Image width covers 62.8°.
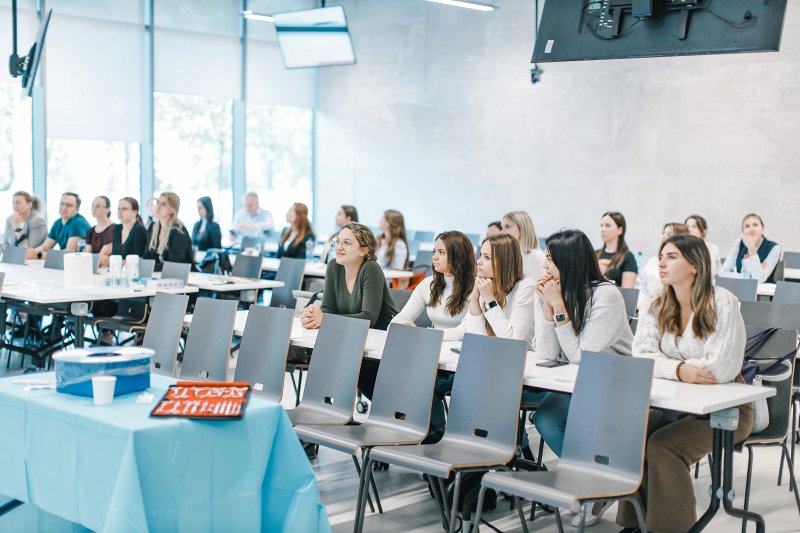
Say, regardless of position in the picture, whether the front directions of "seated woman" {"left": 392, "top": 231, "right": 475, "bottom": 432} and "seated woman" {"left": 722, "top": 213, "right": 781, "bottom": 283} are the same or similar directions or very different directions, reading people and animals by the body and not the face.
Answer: same or similar directions

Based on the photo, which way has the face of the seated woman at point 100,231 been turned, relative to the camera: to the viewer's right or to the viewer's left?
to the viewer's left

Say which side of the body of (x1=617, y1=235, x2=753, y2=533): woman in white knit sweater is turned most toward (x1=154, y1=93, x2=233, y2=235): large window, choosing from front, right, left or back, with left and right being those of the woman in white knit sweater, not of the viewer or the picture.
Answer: right

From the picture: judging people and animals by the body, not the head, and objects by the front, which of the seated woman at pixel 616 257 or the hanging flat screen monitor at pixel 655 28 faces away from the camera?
the hanging flat screen monitor

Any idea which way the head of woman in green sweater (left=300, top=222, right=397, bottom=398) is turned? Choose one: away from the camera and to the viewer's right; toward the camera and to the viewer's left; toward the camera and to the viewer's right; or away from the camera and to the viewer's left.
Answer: toward the camera and to the viewer's left

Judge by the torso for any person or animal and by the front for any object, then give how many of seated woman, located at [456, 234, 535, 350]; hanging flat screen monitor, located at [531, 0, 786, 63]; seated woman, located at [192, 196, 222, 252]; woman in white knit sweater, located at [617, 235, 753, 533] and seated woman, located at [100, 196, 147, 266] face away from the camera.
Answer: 1

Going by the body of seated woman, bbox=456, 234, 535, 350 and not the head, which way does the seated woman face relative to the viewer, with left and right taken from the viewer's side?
facing the viewer and to the left of the viewer

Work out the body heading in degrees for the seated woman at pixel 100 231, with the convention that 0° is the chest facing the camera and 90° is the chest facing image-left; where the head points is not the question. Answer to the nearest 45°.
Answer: approximately 45°

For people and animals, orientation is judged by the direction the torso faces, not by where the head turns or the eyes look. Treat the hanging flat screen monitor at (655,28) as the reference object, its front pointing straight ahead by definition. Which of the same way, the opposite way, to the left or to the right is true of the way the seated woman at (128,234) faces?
the opposite way

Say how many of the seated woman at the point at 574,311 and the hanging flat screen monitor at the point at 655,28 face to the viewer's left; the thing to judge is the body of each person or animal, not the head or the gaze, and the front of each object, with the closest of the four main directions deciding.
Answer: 1

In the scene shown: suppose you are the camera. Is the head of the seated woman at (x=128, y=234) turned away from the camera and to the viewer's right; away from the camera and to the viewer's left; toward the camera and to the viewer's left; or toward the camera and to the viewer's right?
toward the camera and to the viewer's left

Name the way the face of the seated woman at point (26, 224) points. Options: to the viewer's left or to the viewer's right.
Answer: to the viewer's left

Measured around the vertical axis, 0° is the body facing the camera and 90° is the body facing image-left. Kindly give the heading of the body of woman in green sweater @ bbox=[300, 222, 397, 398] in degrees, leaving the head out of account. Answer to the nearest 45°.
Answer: approximately 45°

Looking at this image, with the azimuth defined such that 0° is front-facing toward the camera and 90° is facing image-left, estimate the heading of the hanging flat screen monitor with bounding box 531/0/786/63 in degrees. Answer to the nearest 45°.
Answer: approximately 180°

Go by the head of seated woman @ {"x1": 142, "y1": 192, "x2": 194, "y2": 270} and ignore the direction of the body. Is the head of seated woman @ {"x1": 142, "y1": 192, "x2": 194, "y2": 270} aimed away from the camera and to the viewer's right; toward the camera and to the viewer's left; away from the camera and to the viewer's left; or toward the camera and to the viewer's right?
toward the camera and to the viewer's left

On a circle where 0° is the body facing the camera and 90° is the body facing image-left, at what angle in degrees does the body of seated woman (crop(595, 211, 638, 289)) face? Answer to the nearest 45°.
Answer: approximately 45°
